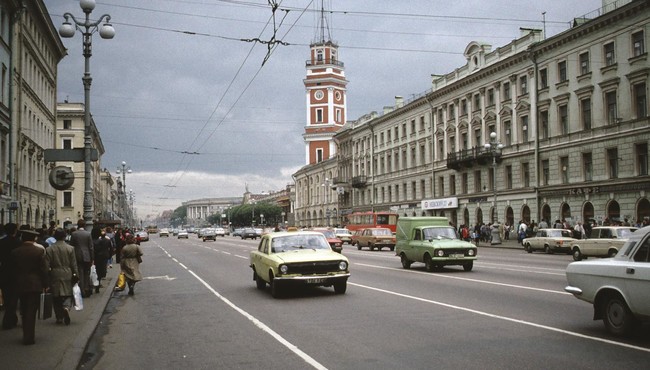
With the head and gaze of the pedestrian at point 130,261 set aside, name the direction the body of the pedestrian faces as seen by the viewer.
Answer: away from the camera

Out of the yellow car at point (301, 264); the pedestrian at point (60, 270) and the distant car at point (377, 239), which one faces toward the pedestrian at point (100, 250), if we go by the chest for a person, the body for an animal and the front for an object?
the pedestrian at point (60, 270)

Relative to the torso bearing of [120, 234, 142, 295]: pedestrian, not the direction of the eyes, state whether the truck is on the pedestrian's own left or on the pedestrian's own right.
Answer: on the pedestrian's own right

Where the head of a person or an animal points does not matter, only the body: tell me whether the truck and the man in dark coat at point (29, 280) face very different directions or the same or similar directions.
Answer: very different directions

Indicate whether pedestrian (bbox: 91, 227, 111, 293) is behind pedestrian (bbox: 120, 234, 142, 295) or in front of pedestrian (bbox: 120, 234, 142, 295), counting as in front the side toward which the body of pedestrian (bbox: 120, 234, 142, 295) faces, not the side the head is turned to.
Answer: in front

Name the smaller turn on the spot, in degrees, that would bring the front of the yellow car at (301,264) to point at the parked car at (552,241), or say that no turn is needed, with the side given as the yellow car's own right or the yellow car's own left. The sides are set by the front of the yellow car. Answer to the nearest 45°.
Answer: approximately 90° to the yellow car's own left

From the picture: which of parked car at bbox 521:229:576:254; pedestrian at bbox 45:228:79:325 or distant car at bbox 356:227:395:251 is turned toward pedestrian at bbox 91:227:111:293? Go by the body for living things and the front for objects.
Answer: pedestrian at bbox 45:228:79:325

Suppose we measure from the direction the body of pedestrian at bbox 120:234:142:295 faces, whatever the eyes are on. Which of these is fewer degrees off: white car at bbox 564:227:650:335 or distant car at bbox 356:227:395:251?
the distant car
